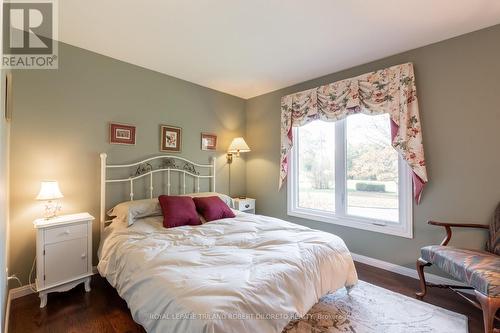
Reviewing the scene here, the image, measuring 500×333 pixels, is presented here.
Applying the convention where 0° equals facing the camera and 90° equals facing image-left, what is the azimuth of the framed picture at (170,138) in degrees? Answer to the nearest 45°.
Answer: approximately 0°

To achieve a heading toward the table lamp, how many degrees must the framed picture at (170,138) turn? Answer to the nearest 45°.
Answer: approximately 45° to its right

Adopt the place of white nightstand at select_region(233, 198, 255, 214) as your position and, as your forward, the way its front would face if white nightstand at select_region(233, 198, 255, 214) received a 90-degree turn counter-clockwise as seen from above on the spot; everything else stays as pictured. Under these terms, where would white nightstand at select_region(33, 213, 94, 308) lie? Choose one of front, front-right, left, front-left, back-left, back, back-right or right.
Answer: back

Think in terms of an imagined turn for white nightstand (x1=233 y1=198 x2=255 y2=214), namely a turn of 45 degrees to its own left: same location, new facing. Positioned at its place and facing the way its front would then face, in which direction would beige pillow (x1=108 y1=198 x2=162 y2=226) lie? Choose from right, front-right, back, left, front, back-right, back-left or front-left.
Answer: back-right

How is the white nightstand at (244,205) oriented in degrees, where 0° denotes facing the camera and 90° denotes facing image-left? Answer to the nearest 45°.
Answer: approximately 315°

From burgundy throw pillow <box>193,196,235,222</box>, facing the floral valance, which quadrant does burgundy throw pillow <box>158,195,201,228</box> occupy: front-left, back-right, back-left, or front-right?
back-right

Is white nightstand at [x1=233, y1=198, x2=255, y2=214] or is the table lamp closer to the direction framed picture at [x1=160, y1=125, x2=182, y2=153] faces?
the table lamp

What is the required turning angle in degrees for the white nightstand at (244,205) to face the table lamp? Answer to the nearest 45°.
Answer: approximately 90° to its right

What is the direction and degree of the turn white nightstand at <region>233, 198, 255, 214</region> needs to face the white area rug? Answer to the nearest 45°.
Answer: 0° — it already faces it
